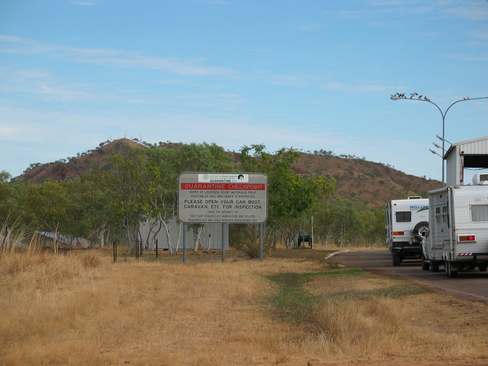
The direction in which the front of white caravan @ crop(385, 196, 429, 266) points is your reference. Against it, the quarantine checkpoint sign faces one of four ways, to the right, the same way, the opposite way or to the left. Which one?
the opposite way

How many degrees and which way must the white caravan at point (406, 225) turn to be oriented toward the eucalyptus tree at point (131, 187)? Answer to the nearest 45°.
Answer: approximately 45° to its left

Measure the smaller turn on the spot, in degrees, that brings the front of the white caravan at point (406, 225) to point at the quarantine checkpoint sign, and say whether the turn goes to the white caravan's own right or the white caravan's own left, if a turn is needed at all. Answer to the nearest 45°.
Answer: approximately 90° to the white caravan's own left

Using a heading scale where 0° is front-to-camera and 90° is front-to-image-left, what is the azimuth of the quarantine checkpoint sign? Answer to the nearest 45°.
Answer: approximately 0°

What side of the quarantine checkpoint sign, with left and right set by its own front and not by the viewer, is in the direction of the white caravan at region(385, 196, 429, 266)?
left

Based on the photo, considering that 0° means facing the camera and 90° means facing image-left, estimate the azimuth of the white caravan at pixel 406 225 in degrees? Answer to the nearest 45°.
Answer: approximately 180°

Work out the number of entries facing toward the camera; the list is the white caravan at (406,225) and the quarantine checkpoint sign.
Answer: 1

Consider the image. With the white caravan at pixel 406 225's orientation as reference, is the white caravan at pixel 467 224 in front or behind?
behind

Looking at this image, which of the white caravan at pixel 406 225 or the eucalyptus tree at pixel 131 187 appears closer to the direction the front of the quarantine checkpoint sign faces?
the white caravan
